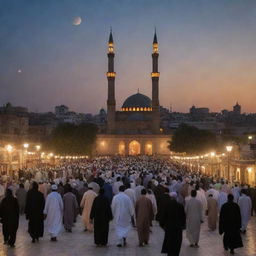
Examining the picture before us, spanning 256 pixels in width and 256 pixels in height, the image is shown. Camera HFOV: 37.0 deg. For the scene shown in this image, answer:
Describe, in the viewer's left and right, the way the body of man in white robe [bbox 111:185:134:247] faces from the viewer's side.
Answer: facing away from the viewer

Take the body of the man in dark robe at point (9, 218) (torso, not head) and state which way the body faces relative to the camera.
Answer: away from the camera

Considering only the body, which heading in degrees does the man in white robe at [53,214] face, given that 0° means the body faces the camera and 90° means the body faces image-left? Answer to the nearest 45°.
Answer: approximately 180°

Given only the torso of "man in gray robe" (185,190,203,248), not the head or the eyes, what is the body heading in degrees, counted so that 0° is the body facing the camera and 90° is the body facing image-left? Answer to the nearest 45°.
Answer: approximately 180°

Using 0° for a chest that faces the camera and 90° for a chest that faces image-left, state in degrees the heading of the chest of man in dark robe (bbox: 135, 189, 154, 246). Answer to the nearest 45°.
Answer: approximately 180°

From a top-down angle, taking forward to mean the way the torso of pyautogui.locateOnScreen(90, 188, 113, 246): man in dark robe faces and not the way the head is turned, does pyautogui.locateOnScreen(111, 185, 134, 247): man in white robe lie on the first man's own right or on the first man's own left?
on the first man's own right

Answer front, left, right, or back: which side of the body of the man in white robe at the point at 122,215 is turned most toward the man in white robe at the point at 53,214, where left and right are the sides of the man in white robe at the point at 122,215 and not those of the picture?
left

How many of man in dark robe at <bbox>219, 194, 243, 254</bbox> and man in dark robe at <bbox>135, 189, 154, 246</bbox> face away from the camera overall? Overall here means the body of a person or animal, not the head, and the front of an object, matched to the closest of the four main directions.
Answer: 2

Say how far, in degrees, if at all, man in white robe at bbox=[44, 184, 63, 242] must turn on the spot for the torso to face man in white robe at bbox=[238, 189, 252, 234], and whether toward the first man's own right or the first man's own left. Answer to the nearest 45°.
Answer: approximately 90° to the first man's own right

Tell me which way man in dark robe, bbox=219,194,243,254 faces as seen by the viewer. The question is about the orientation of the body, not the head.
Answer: away from the camera
